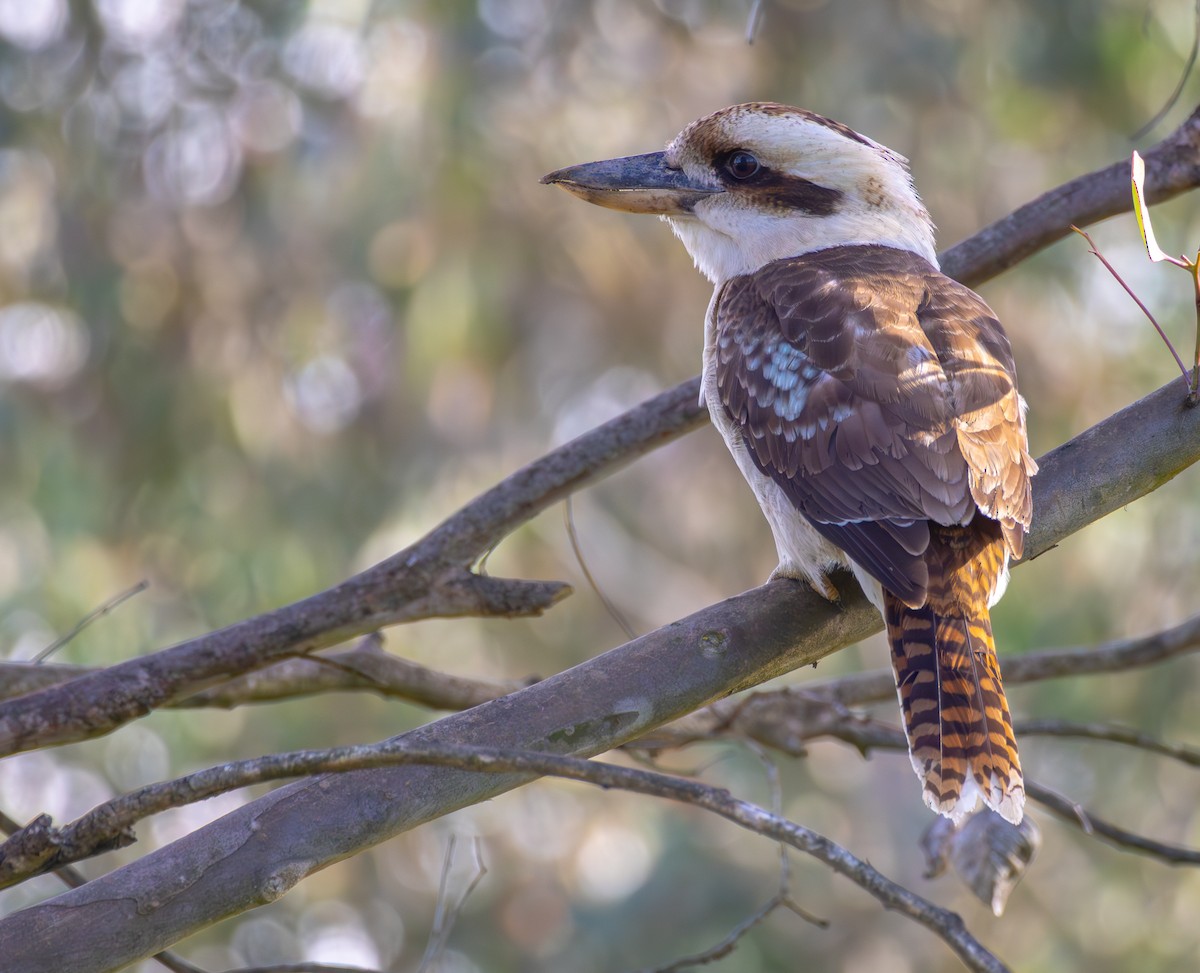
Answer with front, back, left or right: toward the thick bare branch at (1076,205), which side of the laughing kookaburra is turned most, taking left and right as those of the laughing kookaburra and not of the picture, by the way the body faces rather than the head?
right

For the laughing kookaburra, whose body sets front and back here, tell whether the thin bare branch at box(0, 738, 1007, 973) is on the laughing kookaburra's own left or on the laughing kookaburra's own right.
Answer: on the laughing kookaburra's own left

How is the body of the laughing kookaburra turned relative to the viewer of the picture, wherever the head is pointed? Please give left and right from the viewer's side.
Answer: facing away from the viewer and to the left of the viewer
